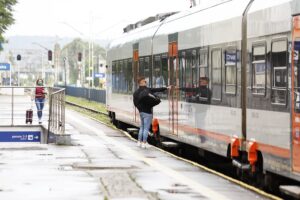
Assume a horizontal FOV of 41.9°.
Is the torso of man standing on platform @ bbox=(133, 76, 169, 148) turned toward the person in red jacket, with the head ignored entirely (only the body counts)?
no

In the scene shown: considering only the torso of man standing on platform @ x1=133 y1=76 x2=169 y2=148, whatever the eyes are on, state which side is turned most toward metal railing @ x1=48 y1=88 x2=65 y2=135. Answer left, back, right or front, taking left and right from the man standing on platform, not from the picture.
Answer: left

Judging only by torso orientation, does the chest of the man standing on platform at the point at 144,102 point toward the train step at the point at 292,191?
no

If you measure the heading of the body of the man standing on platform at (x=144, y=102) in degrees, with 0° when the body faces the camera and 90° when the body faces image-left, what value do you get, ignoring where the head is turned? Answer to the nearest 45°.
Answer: approximately 225°

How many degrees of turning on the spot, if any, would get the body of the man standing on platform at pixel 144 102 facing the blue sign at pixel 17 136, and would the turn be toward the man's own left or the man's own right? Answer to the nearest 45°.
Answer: approximately 90° to the man's own left
